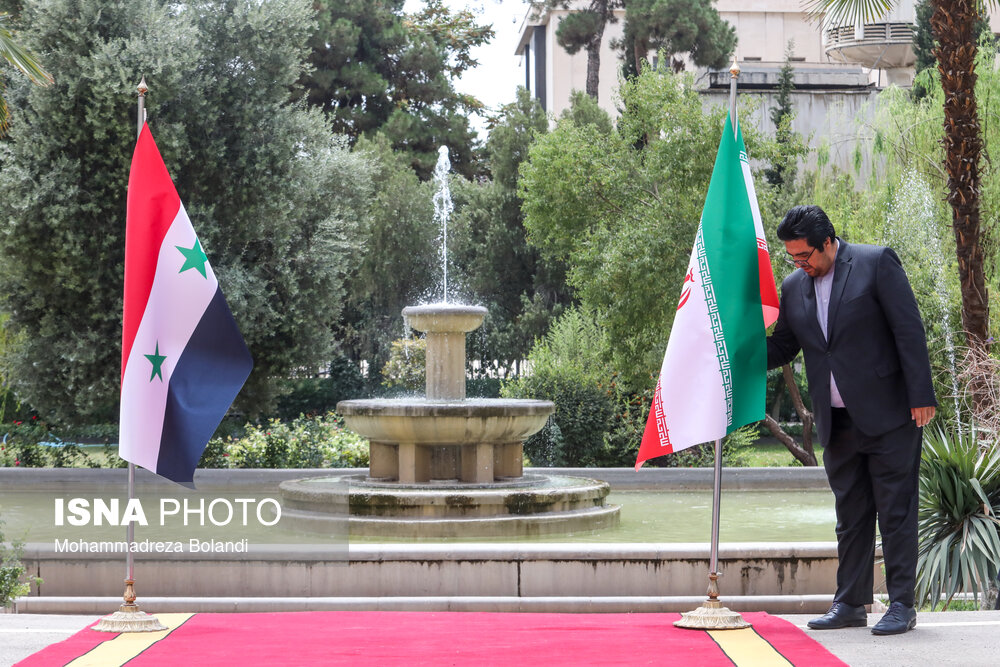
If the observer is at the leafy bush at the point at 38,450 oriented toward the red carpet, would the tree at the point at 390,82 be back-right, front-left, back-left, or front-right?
back-left

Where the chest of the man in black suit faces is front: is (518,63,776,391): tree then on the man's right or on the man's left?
on the man's right

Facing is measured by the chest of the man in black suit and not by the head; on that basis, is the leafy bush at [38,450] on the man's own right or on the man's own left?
on the man's own right

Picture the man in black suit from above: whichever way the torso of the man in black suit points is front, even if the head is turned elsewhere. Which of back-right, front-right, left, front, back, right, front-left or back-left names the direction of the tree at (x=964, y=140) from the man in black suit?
back-right

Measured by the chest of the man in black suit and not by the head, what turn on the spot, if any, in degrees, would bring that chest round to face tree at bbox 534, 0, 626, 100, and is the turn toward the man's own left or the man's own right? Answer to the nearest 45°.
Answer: approximately 135° to the man's own right

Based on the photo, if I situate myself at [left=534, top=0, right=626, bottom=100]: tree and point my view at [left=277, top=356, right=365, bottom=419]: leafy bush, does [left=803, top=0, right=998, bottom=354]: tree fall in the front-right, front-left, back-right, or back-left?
front-left

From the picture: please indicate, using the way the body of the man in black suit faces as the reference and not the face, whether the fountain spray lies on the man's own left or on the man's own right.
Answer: on the man's own right

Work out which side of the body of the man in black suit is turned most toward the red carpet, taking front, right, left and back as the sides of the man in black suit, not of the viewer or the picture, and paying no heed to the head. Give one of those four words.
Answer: front

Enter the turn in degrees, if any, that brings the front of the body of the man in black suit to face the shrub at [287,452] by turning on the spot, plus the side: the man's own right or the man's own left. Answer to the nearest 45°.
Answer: approximately 90° to the man's own right

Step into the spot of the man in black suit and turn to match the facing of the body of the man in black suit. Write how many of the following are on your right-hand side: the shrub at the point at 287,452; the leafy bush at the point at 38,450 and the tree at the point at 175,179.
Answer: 3

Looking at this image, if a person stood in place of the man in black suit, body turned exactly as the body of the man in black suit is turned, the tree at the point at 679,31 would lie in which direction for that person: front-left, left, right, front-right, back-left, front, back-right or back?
back-right

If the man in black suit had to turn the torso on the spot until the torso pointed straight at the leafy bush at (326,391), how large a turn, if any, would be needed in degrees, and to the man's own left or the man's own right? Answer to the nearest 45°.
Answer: approximately 90° to the man's own right

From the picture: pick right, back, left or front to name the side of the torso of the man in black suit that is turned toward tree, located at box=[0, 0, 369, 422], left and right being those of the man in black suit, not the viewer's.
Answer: right

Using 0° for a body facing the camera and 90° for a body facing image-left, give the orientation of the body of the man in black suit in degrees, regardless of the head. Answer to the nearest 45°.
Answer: approximately 45°

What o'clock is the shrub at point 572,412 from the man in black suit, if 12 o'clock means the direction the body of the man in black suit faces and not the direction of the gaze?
The shrub is roughly at 4 o'clock from the man in black suit.
